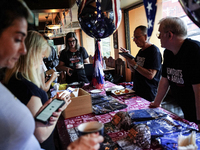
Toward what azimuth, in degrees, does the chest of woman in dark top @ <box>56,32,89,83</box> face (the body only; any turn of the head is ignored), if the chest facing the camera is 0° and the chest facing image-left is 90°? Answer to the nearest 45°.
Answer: approximately 0°

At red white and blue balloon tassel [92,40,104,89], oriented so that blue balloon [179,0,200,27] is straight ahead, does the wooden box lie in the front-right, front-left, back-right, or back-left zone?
front-right

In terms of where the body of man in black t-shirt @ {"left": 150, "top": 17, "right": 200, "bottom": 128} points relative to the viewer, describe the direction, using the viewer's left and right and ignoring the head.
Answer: facing the viewer and to the left of the viewer

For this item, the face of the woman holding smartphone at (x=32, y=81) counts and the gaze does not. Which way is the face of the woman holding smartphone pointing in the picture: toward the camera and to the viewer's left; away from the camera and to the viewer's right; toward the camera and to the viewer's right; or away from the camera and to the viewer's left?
away from the camera and to the viewer's right

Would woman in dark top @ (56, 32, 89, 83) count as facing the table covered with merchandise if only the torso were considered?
yes

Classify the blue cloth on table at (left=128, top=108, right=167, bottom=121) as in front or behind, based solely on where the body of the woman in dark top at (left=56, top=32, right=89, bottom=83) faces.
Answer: in front

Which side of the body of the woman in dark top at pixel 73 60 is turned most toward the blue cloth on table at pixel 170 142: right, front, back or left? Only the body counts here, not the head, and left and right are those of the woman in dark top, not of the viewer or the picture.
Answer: front

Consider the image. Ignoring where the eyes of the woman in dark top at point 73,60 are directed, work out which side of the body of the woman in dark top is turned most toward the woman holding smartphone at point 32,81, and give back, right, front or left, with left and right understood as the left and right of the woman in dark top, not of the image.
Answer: front

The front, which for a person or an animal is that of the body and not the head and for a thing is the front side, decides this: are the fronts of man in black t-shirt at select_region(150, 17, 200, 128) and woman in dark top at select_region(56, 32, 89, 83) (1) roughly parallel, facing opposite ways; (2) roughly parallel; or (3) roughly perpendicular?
roughly perpendicular

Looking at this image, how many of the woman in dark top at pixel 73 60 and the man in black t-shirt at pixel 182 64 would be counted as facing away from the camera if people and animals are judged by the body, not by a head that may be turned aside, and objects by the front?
0
